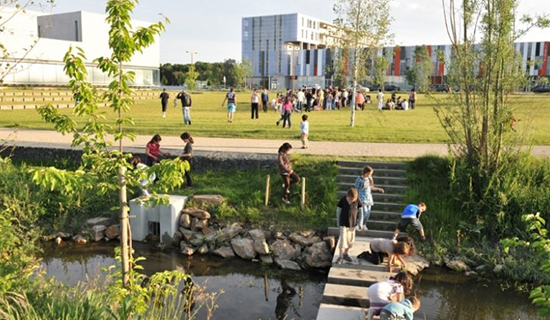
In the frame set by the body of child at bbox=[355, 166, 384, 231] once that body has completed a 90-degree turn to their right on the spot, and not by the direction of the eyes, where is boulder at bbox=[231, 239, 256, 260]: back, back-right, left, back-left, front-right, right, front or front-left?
front-right

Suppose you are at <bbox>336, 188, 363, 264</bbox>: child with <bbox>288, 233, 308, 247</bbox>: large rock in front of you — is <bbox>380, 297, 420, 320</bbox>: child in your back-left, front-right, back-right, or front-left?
back-left

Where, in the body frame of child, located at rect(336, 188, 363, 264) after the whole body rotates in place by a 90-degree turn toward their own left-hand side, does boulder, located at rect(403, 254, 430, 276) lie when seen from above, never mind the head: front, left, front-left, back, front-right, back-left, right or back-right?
front

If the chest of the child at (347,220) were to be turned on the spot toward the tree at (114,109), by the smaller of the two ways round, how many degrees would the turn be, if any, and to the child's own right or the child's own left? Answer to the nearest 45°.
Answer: approximately 90° to the child's own right

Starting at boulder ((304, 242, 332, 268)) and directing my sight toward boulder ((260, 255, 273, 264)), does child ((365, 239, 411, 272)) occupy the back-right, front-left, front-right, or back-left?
back-left
